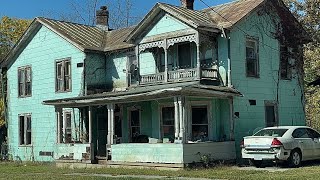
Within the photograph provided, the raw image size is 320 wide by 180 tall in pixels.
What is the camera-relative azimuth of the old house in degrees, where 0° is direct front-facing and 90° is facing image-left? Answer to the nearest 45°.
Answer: approximately 45°

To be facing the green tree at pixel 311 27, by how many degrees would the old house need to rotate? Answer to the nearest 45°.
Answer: approximately 180°
